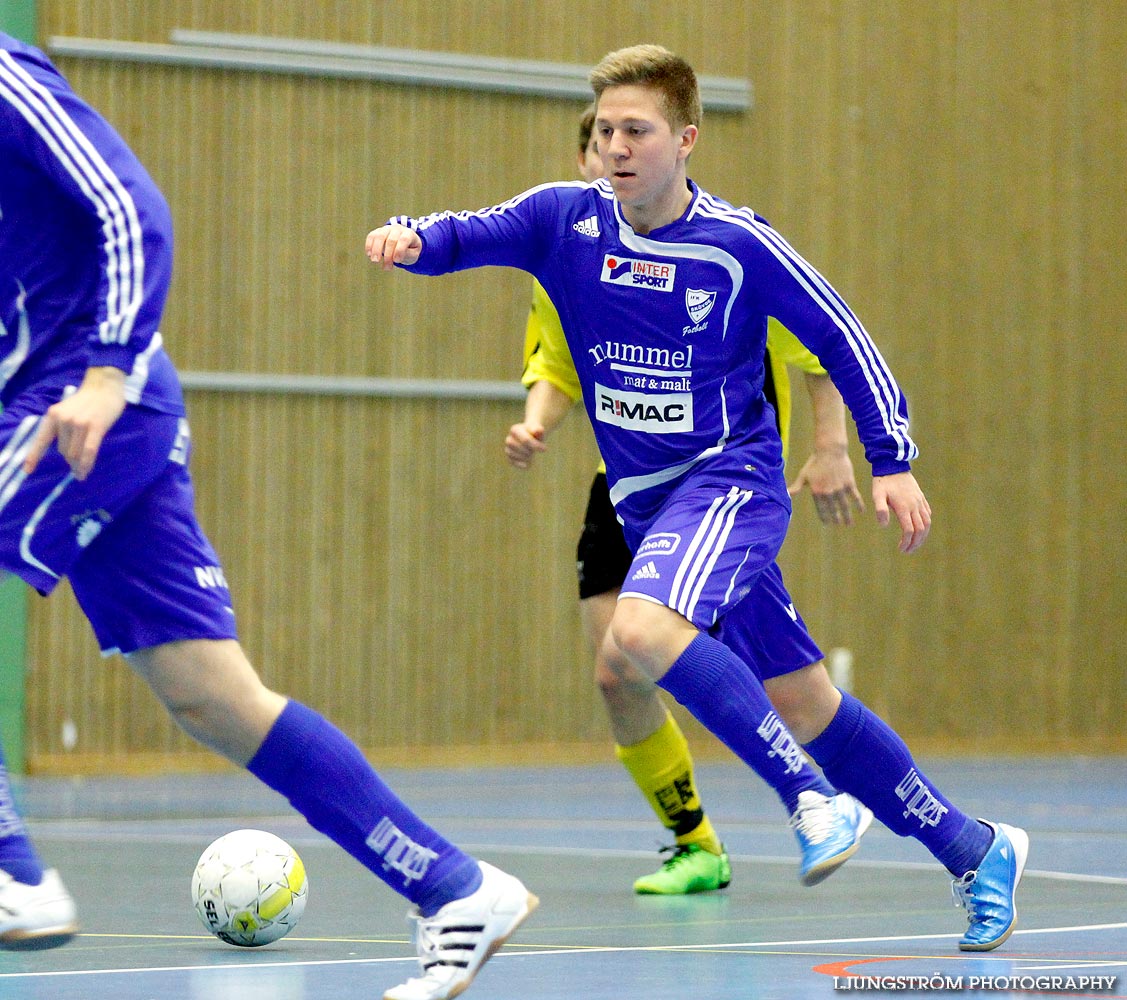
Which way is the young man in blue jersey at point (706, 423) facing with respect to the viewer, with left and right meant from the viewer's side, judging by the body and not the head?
facing the viewer and to the left of the viewer

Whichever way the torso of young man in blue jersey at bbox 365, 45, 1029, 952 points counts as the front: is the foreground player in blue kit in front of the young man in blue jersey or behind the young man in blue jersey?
in front

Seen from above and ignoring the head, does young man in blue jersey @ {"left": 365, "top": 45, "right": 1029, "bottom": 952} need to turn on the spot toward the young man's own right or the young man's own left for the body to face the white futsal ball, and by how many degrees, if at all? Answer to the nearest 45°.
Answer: approximately 45° to the young man's own right

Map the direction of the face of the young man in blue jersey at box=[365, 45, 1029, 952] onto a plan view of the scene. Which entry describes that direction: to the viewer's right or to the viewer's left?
to the viewer's left
